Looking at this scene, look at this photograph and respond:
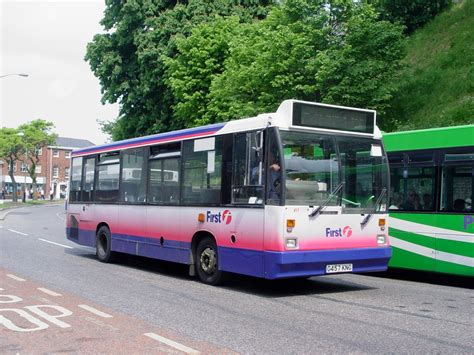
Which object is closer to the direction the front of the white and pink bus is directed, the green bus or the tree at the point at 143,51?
the green bus

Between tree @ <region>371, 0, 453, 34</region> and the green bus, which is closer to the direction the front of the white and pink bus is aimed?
the green bus

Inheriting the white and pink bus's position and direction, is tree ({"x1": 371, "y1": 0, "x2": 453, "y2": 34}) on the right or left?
on its left

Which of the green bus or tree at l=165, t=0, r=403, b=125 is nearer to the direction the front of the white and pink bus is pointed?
the green bus

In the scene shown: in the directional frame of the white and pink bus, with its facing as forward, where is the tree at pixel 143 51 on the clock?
The tree is roughly at 7 o'clock from the white and pink bus.

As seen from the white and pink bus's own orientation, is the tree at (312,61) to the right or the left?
on its left
